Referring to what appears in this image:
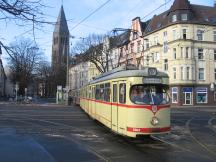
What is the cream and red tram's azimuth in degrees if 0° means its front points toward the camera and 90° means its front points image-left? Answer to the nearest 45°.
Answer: approximately 315°
